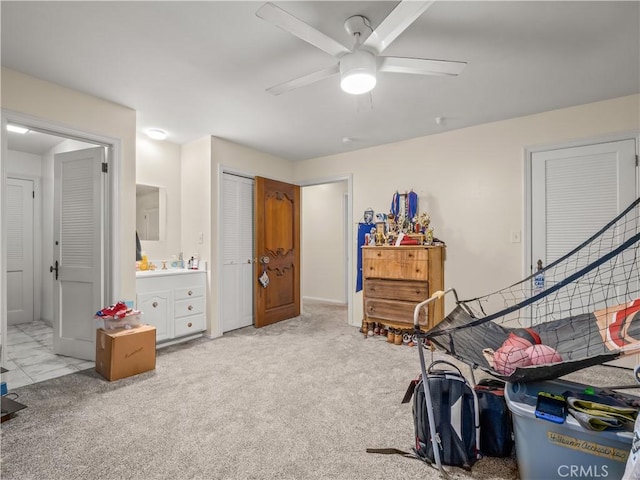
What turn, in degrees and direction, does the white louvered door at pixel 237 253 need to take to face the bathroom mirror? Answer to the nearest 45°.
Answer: approximately 135° to its right
